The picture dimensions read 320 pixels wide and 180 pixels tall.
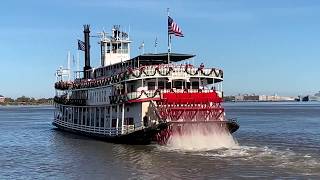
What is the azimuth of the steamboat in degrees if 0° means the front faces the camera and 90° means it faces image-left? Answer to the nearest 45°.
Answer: approximately 135°
